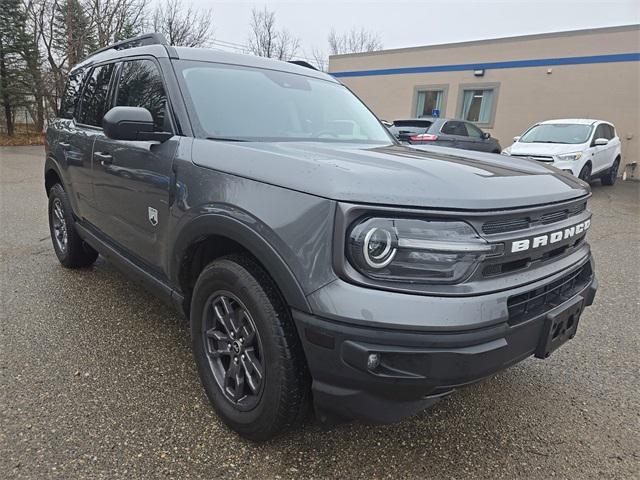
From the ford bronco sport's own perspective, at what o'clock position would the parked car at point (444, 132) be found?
The parked car is roughly at 8 o'clock from the ford bronco sport.

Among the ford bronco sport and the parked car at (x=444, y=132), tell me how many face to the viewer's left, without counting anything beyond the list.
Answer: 0

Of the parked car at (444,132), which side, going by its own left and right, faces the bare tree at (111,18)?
left

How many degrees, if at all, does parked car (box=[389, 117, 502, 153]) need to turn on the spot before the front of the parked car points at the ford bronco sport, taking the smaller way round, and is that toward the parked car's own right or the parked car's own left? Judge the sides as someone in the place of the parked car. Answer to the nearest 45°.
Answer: approximately 135° to the parked car's own right

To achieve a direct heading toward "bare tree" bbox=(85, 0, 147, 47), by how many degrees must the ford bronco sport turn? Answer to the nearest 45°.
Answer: approximately 180°

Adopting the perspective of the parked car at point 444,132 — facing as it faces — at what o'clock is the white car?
The white car is roughly at 1 o'clock from the parked car.

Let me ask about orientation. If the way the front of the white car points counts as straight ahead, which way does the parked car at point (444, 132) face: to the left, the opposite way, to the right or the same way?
the opposite way

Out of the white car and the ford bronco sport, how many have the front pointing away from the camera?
0

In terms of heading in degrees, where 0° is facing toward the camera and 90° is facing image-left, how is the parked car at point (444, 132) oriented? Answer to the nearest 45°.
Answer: approximately 225°

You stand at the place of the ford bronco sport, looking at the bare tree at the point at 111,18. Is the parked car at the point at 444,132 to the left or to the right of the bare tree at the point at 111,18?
right

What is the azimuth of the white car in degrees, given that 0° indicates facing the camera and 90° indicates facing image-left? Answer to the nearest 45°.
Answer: approximately 45°
